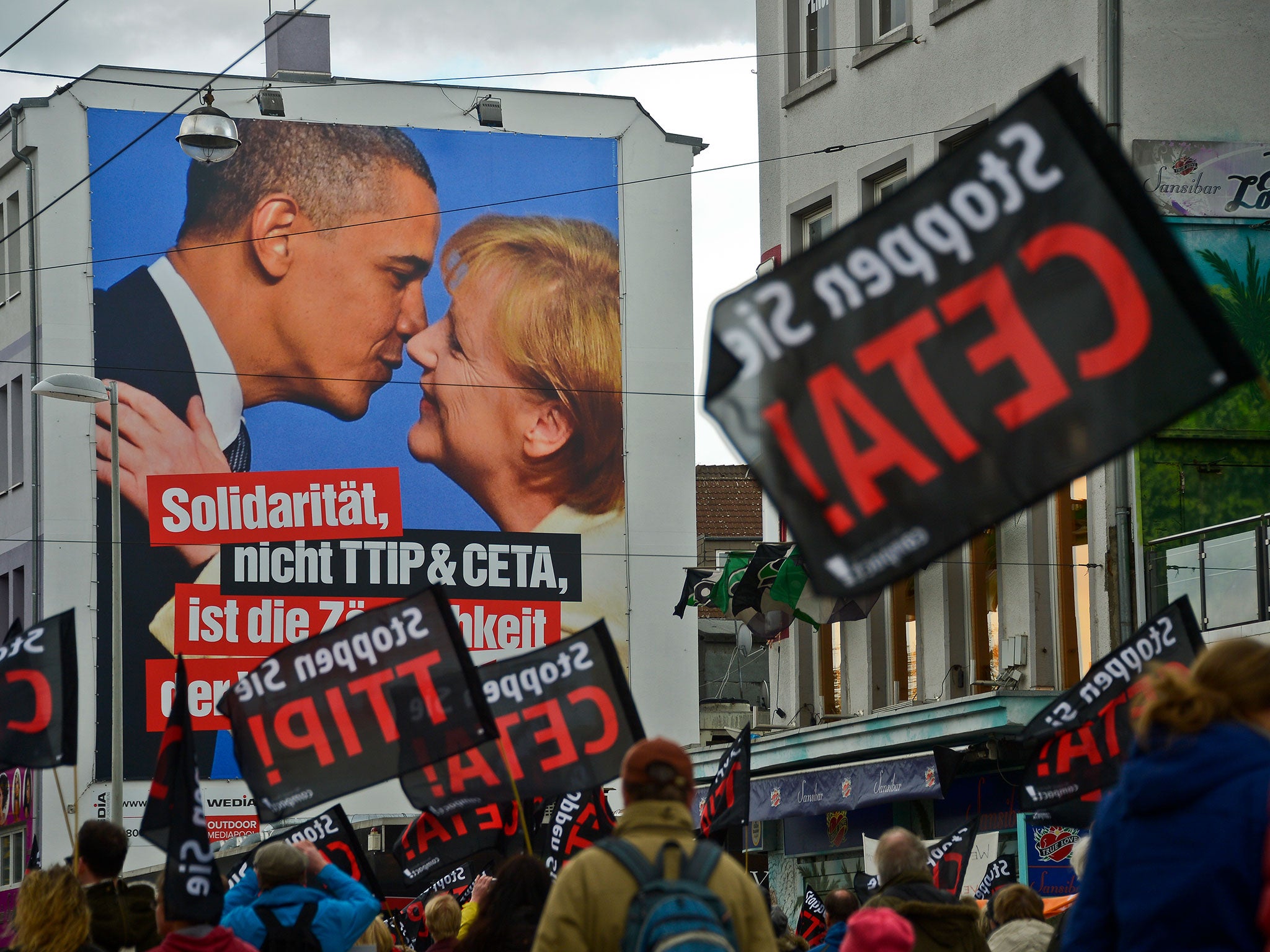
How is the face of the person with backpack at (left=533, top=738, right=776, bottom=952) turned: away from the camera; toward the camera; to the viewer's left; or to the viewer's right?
away from the camera

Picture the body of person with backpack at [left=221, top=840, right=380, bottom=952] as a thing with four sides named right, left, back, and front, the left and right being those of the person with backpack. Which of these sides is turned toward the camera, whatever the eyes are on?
back

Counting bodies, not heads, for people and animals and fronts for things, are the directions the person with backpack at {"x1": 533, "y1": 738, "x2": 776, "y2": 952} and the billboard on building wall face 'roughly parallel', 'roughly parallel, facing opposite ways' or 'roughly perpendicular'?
roughly parallel, facing opposite ways

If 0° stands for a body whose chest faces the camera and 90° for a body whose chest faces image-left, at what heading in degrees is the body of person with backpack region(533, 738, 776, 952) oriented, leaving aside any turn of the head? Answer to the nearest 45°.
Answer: approximately 180°

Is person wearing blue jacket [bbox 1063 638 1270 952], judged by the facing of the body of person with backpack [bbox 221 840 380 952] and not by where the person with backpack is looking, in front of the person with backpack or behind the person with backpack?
behind

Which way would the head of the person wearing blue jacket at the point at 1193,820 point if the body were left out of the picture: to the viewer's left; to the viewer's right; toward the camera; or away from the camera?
away from the camera

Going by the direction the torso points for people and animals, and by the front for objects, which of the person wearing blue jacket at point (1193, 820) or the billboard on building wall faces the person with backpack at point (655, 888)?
the billboard on building wall

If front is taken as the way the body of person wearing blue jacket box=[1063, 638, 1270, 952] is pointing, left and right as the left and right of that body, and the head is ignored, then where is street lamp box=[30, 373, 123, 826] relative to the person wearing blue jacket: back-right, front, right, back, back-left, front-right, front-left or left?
left

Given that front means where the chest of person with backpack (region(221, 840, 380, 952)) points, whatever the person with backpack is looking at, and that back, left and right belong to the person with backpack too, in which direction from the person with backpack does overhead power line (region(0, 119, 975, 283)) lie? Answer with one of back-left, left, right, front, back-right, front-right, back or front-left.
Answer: front

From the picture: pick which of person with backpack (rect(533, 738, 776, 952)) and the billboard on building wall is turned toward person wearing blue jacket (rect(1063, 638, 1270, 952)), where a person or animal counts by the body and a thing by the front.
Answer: the billboard on building wall

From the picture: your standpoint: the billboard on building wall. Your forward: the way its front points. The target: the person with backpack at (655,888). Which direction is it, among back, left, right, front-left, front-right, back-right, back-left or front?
front

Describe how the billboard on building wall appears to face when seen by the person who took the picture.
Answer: facing the viewer

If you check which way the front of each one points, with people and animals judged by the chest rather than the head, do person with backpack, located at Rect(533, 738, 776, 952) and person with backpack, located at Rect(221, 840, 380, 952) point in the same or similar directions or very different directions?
same or similar directions

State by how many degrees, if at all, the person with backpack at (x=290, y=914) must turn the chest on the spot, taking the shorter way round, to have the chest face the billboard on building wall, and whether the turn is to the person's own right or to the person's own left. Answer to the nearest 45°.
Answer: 0° — they already face it

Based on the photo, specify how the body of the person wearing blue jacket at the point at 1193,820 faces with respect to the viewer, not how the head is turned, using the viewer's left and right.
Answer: facing away from the viewer and to the right of the viewer

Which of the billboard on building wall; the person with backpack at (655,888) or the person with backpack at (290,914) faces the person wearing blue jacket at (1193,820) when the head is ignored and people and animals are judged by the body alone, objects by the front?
the billboard on building wall
